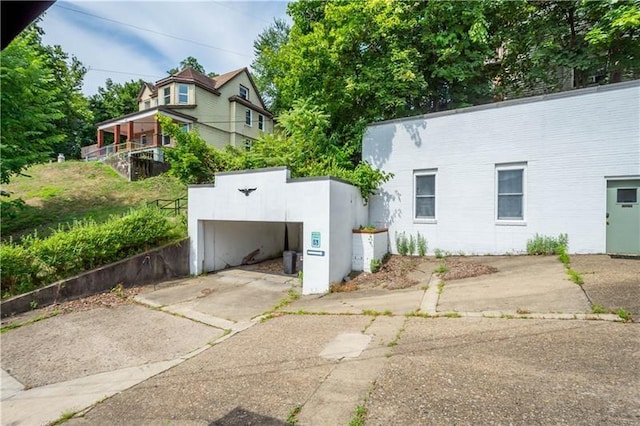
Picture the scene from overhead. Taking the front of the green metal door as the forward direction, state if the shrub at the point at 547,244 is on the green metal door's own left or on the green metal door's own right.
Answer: on the green metal door's own right

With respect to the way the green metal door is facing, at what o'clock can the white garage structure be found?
The white garage structure is roughly at 2 o'clock from the green metal door.

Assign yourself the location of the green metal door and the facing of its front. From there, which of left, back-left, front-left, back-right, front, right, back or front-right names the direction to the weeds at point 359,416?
front

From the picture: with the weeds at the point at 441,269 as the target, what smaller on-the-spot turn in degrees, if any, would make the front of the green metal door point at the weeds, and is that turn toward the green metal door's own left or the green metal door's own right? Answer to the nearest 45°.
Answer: approximately 45° to the green metal door's own right

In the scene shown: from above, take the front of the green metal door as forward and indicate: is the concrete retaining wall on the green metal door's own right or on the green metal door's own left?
on the green metal door's own right

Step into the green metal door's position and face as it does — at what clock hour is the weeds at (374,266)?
The weeds is roughly at 2 o'clock from the green metal door.

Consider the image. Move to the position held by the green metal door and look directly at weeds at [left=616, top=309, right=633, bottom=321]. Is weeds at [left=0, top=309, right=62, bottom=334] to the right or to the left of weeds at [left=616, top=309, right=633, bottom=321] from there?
right

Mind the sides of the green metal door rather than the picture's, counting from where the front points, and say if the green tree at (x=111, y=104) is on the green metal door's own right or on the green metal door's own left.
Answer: on the green metal door's own right

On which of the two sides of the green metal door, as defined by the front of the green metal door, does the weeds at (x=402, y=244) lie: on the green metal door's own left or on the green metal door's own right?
on the green metal door's own right

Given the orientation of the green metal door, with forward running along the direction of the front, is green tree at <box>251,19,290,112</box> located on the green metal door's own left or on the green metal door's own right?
on the green metal door's own right

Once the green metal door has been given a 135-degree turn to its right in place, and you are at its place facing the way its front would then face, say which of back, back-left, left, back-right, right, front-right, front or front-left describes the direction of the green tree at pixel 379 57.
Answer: front-left

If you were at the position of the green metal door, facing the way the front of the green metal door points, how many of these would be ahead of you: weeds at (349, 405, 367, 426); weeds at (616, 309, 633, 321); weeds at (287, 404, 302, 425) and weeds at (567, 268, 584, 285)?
4

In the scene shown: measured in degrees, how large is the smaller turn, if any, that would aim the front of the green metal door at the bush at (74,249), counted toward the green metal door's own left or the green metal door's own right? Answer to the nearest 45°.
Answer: approximately 45° to the green metal door's own right

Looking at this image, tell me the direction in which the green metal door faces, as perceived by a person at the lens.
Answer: facing the viewer

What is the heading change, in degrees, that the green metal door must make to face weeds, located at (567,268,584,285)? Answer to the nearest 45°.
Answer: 0° — it already faces it

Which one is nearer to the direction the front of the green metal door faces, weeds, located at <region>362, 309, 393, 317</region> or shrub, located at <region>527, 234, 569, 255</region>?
the weeds

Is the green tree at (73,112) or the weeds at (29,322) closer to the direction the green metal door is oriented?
the weeds

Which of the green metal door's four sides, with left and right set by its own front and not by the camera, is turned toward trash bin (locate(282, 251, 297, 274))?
right

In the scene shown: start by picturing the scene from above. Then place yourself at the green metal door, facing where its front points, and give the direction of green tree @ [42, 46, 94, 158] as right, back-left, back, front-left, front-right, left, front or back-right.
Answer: right

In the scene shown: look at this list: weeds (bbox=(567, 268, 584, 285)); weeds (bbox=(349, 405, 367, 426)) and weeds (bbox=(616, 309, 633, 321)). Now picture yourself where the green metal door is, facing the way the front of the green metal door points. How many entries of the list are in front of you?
3
